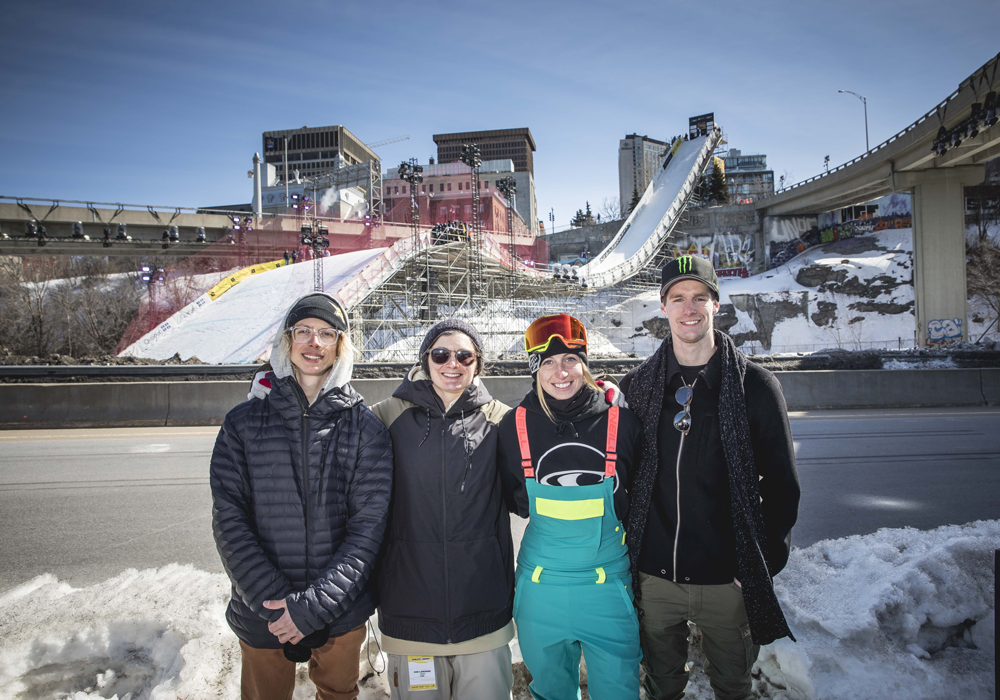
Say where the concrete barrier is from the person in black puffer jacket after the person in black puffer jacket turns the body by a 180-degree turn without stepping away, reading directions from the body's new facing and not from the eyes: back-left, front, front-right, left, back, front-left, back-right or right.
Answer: front

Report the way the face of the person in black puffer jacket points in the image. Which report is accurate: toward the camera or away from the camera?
toward the camera

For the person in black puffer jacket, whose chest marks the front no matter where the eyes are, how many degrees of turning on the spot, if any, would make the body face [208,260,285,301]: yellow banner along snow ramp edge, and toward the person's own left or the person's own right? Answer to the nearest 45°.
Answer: approximately 180°

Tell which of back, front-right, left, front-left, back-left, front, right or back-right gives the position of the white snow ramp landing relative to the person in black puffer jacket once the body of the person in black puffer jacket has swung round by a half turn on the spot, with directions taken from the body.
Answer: front

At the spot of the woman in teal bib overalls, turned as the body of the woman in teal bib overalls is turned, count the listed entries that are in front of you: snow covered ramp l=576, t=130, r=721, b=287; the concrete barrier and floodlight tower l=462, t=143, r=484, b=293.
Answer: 0

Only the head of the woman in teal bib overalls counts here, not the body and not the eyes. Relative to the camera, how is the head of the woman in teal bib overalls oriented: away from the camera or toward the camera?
toward the camera

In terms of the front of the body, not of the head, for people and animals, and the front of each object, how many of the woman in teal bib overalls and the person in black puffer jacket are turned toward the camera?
2

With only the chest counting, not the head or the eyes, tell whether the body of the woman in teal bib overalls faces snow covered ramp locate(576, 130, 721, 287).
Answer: no

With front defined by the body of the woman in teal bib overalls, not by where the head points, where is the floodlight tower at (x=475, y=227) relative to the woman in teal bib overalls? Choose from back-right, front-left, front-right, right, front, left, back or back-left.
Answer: back

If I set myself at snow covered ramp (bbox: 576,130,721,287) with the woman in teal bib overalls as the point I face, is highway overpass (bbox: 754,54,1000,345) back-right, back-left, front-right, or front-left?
front-left

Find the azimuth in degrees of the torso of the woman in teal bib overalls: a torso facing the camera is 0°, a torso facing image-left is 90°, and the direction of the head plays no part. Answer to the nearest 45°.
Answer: approximately 0°

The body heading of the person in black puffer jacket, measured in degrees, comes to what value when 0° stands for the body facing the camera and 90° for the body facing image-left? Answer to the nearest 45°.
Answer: approximately 0°

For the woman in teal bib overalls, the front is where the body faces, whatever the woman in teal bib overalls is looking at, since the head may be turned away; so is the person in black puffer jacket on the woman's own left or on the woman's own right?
on the woman's own right
